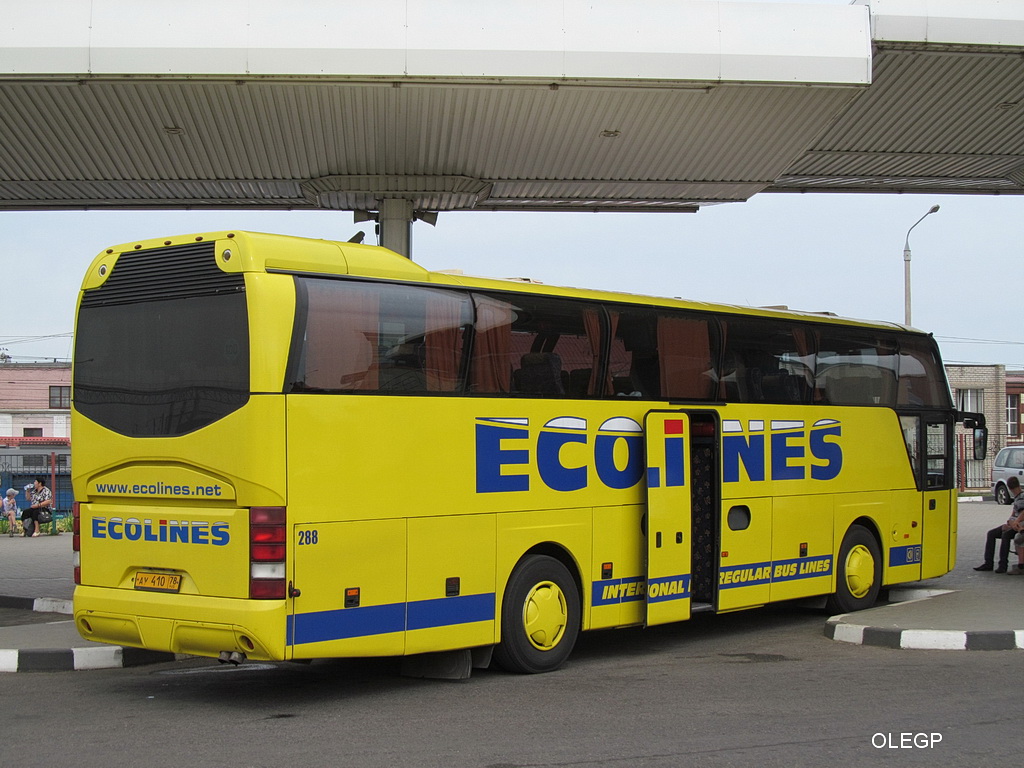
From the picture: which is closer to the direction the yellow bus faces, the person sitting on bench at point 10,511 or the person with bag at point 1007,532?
the person with bag

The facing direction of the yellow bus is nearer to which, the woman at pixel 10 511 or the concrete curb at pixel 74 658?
the woman

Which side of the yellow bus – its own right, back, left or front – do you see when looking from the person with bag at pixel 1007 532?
front

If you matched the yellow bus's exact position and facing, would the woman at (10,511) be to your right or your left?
on your left

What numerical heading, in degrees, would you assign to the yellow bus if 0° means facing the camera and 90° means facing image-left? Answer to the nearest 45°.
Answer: approximately 225°

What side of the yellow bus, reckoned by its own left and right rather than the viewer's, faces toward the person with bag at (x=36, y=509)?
left

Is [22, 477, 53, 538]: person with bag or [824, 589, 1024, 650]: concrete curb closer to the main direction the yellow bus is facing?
the concrete curb

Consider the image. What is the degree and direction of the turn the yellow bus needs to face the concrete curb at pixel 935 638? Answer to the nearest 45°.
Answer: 0° — it already faces it
